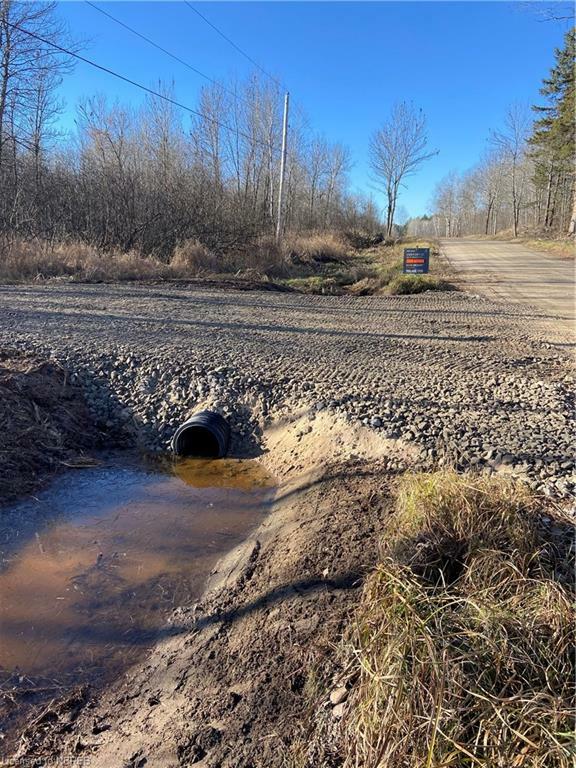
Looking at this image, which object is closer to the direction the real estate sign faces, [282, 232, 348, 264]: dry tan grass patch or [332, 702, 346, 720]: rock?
the rock

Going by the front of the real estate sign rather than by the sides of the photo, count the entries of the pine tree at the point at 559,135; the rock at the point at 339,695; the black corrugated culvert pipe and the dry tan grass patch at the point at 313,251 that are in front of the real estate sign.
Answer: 2

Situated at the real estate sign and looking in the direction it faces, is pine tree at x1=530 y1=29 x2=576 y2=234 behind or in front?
behind

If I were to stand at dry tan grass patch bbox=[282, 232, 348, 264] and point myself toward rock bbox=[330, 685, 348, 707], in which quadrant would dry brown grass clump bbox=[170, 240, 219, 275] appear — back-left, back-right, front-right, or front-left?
front-right

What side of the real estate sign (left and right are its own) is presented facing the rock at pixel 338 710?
front

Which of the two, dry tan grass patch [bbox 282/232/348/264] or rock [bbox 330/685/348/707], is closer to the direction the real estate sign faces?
the rock

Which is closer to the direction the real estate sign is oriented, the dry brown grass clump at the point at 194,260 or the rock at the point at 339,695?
the rock

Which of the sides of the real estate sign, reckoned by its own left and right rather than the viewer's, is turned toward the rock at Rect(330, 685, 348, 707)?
front

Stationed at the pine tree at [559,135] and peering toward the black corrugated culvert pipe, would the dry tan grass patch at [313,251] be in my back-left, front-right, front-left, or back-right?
front-right

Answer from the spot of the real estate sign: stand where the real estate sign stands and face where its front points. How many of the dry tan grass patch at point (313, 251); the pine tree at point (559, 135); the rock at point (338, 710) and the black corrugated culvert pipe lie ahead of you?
2

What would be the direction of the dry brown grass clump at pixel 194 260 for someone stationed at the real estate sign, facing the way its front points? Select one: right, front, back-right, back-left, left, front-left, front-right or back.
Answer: right

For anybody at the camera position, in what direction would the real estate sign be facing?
facing the viewer
